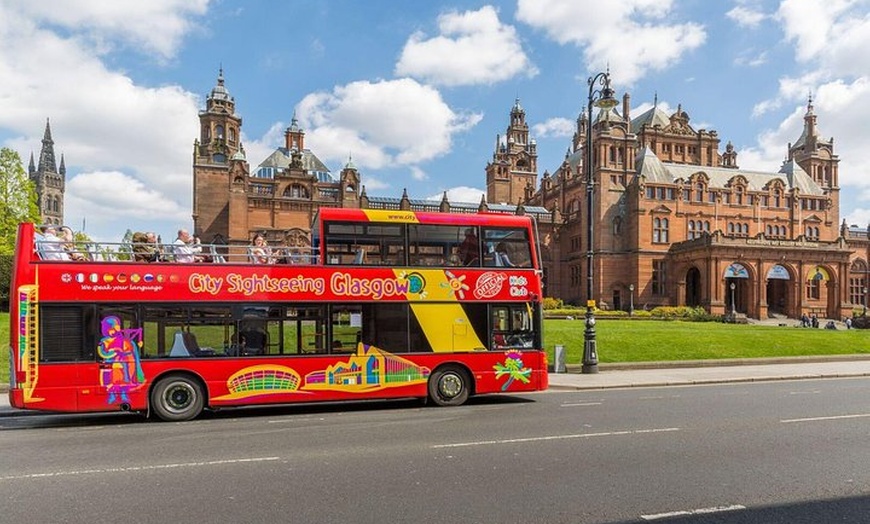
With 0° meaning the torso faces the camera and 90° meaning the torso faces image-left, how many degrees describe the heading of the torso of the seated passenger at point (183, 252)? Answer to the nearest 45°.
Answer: approximately 270°

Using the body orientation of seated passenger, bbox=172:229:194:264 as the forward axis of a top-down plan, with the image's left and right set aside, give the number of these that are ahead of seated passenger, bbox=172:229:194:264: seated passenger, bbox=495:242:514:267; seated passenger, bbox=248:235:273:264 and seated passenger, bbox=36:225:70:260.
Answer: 2

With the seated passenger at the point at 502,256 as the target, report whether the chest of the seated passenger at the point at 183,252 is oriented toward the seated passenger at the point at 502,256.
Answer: yes

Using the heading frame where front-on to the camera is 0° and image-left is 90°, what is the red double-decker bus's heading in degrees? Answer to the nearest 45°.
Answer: approximately 270°

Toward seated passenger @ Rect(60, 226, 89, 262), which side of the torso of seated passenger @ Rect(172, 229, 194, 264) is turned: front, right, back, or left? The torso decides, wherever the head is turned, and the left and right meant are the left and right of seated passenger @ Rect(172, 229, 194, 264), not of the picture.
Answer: back
